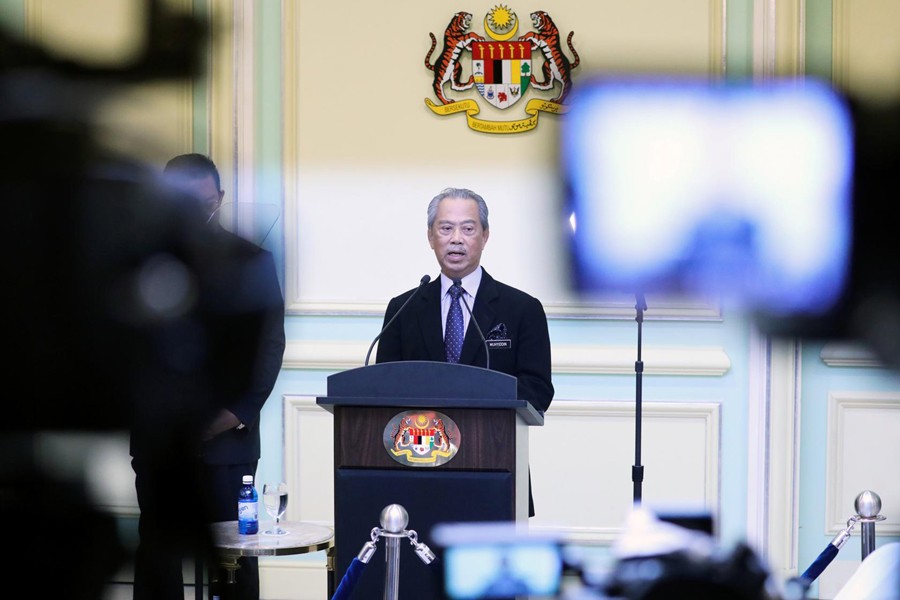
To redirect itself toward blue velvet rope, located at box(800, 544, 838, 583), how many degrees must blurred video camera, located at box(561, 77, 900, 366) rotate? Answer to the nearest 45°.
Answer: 0° — it already faces it

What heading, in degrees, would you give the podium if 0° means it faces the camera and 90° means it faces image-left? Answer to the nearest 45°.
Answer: approximately 0°

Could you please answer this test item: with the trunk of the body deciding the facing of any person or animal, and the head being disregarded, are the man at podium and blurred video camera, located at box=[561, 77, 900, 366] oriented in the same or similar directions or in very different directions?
very different directions

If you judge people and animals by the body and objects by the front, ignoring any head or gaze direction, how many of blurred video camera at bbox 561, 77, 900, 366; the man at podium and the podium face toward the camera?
2

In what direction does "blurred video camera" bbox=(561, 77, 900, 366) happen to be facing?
away from the camera

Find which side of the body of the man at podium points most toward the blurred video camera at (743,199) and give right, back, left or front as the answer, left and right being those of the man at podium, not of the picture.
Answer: front

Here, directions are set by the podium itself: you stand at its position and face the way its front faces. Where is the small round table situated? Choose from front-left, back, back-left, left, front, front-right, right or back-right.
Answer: back-right

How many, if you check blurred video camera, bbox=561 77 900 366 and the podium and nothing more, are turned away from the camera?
1

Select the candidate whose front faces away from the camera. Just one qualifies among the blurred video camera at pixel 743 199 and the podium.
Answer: the blurred video camera

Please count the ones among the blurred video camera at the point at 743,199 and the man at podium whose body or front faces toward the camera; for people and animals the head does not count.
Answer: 1

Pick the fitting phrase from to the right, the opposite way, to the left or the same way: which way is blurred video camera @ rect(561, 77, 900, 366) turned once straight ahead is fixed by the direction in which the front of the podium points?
the opposite way
